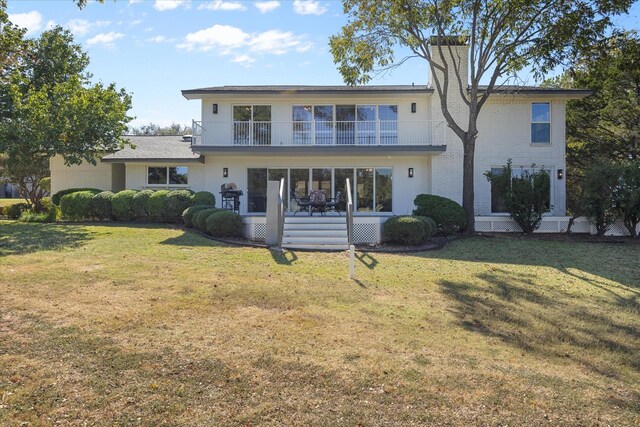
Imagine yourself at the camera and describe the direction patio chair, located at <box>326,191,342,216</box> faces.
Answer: facing to the left of the viewer

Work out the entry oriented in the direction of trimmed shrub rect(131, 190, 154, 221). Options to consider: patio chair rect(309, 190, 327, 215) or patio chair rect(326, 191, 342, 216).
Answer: patio chair rect(326, 191, 342, 216)

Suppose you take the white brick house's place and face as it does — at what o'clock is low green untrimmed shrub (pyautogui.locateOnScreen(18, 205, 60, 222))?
The low green untrimmed shrub is roughly at 3 o'clock from the white brick house.

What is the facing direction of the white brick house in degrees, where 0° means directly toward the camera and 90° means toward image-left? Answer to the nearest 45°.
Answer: approximately 0°

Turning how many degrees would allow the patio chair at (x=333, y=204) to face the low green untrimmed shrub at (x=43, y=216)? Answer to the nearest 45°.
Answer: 0° — it already faces it

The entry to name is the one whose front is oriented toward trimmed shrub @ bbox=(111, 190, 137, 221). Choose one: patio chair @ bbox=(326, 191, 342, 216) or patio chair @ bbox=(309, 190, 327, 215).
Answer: patio chair @ bbox=(326, 191, 342, 216)

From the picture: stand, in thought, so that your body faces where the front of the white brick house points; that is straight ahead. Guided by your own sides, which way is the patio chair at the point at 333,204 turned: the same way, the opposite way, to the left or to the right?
to the right

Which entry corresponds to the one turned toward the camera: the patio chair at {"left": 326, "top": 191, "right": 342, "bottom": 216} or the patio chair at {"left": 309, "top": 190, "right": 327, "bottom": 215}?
the patio chair at {"left": 309, "top": 190, "right": 327, "bottom": 215}

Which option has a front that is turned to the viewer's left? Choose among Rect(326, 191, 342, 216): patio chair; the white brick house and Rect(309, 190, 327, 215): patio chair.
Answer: Rect(326, 191, 342, 216): patio chair

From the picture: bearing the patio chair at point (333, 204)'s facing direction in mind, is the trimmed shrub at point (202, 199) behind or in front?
in front

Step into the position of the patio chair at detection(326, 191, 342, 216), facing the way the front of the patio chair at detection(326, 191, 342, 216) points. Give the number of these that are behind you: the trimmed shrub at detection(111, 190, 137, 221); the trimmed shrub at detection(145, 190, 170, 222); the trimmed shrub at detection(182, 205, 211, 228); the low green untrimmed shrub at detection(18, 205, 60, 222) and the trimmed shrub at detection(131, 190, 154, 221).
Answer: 0

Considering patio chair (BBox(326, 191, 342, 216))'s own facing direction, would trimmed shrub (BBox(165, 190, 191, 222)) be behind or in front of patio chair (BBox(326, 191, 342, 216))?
in front
